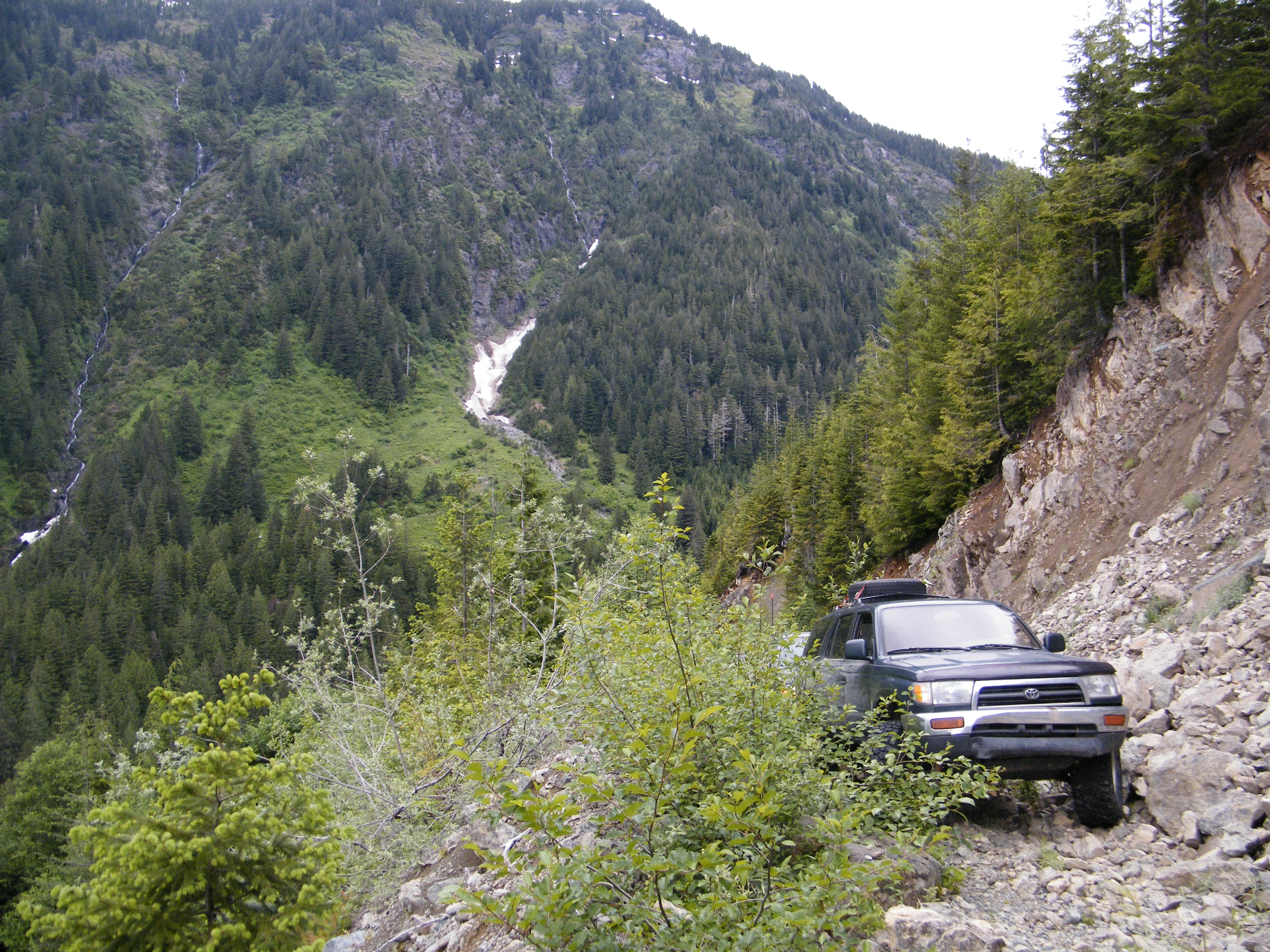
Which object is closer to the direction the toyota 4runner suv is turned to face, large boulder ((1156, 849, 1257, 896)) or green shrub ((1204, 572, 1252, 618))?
the large boulder

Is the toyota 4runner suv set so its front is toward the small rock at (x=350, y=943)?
no

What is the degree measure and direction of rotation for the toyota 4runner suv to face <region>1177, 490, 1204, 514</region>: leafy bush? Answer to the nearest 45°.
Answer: approximately 135° to its left

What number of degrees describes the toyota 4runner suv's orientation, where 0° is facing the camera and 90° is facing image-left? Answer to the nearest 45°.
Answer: approximately 315°

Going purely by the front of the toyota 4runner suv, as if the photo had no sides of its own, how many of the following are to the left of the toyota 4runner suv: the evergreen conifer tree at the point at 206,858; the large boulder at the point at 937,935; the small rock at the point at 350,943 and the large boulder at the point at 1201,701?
1

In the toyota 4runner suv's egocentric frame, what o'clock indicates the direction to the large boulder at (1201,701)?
The large boulder is roughly at 9 o'clock from the toyota 4runner suv.

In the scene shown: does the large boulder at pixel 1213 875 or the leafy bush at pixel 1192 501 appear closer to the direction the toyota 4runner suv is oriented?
the large boulder

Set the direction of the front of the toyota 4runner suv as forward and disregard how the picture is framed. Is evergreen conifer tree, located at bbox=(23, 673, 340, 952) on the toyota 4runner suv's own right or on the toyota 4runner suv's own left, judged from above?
on the toyota 4runner suv's own right

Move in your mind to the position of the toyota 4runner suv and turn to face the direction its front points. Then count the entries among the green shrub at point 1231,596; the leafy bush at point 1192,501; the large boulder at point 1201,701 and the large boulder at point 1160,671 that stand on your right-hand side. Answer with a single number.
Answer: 0

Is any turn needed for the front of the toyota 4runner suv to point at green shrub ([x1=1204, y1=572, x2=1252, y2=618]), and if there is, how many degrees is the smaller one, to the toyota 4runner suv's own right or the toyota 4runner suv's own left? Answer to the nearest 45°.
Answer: approximately 90° to the toyota 4runner suv's own left

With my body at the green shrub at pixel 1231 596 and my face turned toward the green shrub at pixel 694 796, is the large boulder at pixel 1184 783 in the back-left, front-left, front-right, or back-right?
front-left

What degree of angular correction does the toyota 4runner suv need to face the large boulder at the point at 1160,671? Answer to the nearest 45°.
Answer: approximately 90° to its left

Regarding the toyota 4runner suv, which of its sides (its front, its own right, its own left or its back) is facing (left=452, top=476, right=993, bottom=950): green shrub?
right
